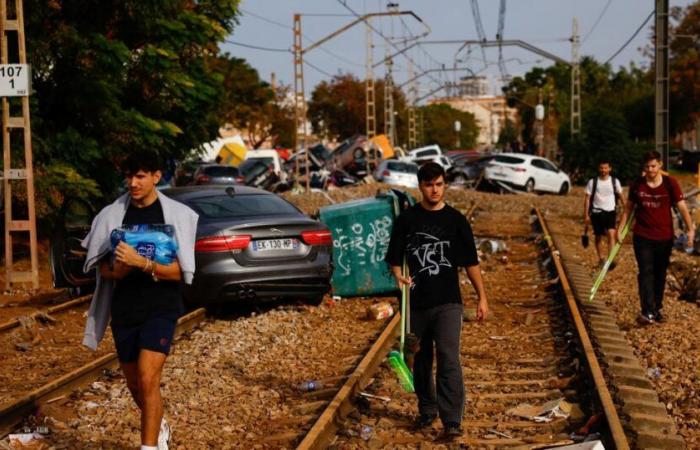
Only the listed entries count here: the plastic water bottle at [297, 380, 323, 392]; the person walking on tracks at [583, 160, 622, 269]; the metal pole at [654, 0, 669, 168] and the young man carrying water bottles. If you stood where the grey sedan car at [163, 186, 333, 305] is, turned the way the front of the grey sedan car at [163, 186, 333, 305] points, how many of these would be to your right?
2

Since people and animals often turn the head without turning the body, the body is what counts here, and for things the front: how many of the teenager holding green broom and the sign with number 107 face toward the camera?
2

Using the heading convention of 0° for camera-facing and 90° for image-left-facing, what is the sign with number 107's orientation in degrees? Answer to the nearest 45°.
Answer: approximately 0°

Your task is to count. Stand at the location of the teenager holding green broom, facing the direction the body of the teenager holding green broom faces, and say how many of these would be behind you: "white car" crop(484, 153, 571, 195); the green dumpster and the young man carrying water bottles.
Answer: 2

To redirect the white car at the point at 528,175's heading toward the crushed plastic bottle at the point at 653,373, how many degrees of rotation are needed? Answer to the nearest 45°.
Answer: approximately 135° to its right

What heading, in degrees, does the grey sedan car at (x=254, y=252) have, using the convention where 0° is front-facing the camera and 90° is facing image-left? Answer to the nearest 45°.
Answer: approximately 135°

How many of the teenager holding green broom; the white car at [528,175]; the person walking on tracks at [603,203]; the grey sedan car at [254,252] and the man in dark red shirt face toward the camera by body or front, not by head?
3

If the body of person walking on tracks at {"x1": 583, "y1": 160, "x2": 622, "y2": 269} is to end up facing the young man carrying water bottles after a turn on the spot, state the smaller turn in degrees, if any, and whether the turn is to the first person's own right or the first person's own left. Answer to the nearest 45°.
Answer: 0° — they already face them

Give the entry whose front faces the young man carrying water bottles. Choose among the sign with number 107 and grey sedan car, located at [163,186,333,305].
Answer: the sign with number 107

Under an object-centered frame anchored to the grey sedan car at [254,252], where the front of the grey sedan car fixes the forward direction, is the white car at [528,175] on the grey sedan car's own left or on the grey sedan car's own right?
on the grey sedan car's own right

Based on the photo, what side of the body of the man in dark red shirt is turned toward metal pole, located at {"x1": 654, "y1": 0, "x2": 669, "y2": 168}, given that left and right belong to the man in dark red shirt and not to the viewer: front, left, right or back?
back

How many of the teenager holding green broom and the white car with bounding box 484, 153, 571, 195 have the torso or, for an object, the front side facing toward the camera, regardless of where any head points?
1
